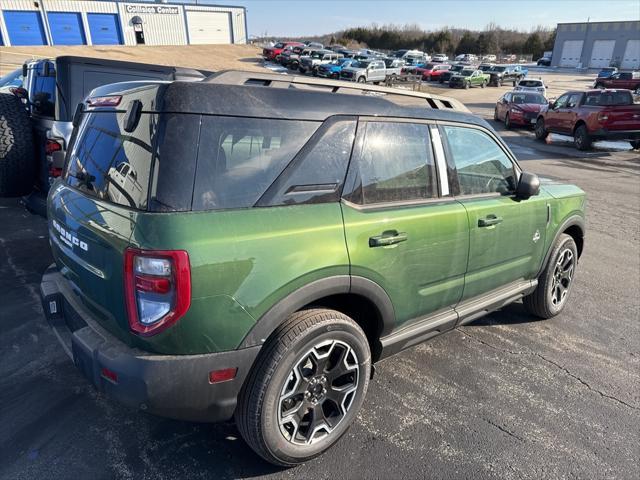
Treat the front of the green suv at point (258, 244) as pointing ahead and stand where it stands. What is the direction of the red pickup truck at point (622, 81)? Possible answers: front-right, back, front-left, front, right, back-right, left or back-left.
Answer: front

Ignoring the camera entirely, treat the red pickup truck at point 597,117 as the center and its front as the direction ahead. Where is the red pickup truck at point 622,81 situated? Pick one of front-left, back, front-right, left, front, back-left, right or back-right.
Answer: front-right

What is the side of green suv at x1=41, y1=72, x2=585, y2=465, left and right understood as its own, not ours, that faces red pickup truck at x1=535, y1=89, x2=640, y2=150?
front

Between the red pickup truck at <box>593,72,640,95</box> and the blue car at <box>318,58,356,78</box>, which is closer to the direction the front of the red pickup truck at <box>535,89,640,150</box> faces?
the blue car

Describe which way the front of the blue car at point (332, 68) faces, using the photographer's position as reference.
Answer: facing the viewer and to the left of the viewer

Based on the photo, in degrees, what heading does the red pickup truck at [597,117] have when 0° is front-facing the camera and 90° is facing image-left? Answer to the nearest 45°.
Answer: approximately 135°

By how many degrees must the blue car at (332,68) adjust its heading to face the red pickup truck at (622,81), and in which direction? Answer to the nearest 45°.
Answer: approximately 135° to its left

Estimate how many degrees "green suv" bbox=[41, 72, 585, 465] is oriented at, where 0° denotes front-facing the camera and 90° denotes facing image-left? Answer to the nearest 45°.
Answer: approximately 225°

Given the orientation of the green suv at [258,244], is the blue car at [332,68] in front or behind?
in front

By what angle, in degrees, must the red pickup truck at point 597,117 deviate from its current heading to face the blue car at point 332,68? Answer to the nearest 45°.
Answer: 0° — it already faces it

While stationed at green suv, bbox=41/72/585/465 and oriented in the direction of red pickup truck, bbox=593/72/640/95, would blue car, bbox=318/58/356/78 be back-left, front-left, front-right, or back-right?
front-left

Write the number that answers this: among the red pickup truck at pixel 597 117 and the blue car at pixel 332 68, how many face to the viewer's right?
0

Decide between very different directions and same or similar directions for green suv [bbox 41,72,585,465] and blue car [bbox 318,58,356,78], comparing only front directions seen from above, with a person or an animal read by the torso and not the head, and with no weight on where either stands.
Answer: very different directions

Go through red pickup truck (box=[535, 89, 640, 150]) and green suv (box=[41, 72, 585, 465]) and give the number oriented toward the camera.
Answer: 0
